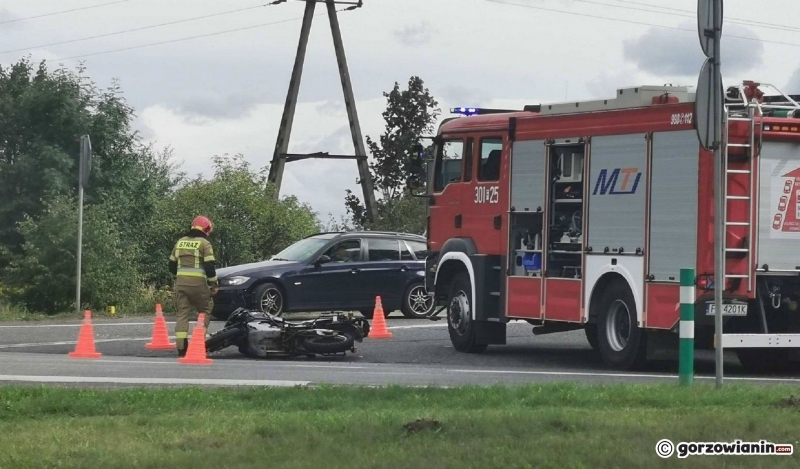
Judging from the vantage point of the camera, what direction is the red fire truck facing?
facing away from the viewer and to the left of the viewer

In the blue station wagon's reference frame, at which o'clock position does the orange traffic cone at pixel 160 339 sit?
The orange traffic cone is roughly at 10 o'clock from the blue station wagon.

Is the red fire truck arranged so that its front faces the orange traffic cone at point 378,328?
yes

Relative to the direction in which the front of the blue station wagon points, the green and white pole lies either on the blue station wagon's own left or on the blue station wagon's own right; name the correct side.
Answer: on the blue station wagon's own left

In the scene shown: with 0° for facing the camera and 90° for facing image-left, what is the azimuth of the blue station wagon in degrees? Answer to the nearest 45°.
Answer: approximately 90°

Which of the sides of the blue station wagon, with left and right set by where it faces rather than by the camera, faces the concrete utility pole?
right

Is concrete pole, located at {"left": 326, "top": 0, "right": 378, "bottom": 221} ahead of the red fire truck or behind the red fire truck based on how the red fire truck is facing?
ahead

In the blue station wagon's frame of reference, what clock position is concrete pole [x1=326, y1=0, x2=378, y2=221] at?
The concrete pole is roughly at 3 o'clock from the blue station wagon.

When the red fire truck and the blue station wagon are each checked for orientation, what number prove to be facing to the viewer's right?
0

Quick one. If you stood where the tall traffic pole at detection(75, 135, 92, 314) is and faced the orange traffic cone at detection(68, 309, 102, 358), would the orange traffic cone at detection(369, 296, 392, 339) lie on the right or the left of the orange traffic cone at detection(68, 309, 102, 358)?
left

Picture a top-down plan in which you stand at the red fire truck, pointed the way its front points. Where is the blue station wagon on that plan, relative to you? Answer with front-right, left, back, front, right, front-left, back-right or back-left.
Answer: front

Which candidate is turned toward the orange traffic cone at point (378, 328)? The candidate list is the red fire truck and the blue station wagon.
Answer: the red fire truck

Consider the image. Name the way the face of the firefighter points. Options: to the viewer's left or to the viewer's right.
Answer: to the viewer's right

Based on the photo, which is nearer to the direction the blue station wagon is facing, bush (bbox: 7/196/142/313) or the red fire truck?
the bush

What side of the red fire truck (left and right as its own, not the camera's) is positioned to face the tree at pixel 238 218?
front
